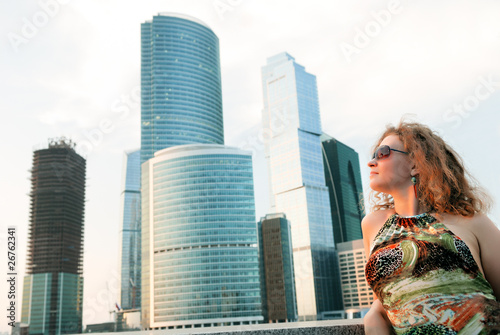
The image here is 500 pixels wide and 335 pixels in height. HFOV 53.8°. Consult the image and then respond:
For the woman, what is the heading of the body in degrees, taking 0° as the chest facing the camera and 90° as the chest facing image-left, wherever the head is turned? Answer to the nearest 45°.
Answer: approximately 45°

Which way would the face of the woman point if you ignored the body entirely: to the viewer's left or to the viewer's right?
to the viewer's left
